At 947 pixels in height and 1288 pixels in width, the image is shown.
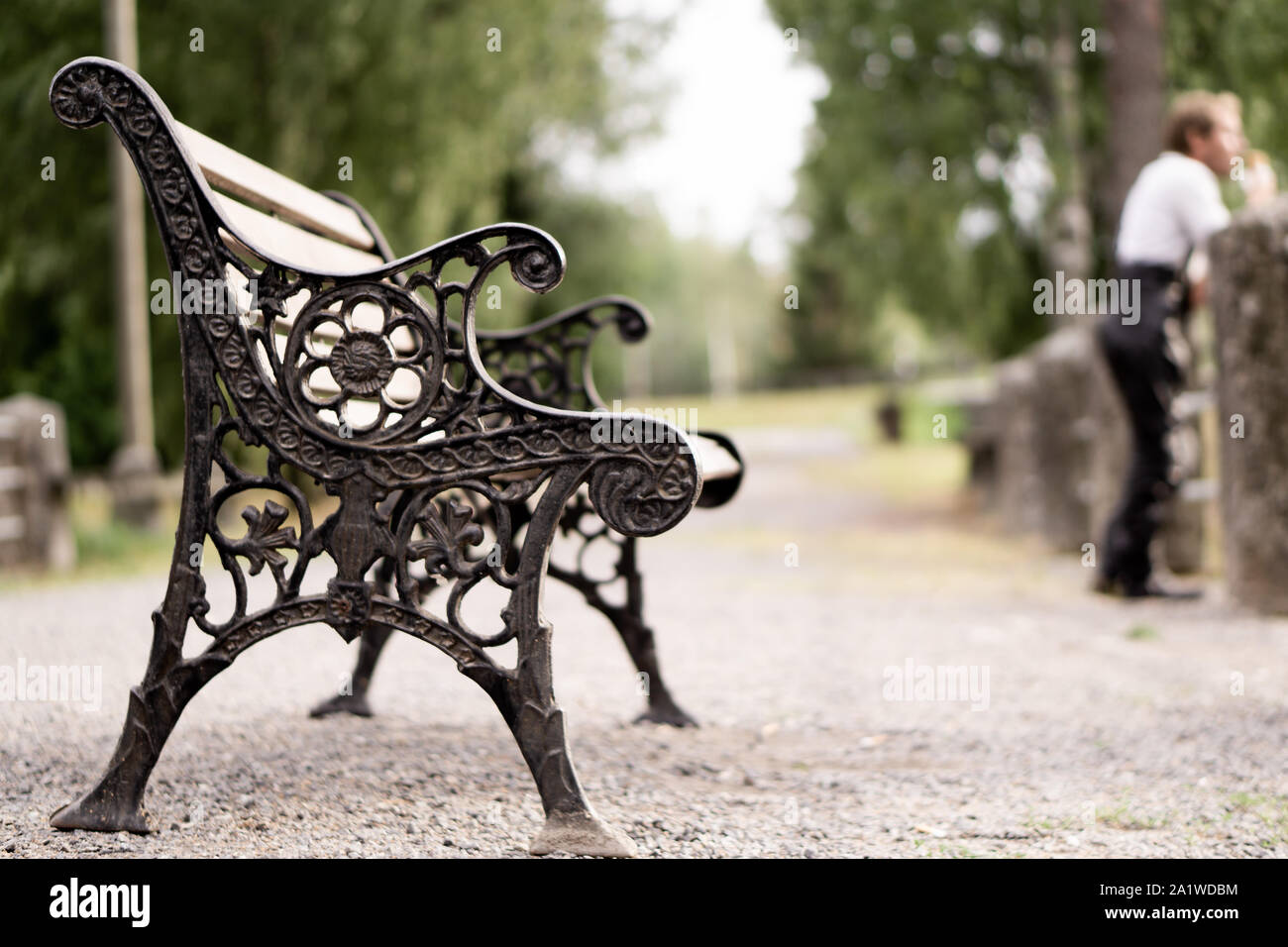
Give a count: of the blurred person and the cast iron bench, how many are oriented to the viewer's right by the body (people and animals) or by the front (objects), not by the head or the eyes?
2

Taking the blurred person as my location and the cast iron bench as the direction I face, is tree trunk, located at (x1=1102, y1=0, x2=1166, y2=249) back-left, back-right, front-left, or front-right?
back-right

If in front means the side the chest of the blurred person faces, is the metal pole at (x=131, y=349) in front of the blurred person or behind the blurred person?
behind

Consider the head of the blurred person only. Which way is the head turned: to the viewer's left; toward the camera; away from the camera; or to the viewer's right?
to the viewer's right

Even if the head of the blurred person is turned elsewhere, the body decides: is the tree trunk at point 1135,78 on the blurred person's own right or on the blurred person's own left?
on the blurred person's own left

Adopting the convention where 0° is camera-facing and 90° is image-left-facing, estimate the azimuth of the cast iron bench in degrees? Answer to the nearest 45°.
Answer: approximately 270°

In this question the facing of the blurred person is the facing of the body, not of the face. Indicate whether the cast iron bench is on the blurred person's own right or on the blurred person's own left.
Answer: on the blurred person's own right

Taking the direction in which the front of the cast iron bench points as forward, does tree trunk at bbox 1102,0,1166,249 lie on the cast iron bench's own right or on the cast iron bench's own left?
on the cast iron bench's own left

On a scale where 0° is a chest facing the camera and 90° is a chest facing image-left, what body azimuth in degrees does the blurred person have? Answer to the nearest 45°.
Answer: approximately 270°

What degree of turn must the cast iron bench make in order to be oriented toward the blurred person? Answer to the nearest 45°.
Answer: approximately 45° to its left
